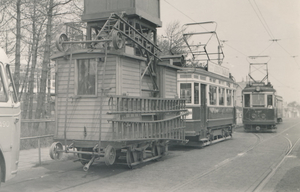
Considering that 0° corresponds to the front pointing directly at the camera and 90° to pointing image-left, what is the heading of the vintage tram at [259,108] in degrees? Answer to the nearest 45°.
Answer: approximately 0°

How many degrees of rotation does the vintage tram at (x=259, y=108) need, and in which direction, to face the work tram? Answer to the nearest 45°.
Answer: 0° — it already faces it
